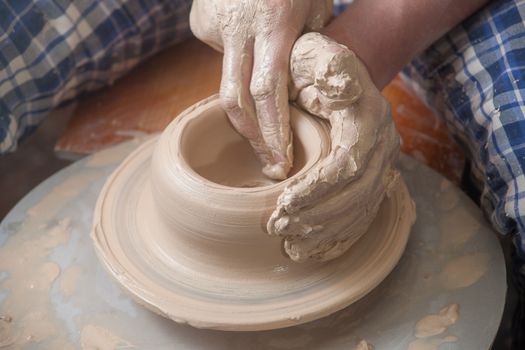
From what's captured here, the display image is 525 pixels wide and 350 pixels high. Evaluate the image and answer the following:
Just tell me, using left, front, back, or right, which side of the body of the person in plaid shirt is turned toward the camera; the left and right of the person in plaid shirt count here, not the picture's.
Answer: front

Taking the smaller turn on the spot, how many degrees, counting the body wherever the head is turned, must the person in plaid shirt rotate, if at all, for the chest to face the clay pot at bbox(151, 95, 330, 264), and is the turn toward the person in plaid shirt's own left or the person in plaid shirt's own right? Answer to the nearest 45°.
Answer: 0° — they already face it

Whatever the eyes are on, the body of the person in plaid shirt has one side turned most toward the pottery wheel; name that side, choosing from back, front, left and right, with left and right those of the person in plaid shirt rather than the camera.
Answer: front

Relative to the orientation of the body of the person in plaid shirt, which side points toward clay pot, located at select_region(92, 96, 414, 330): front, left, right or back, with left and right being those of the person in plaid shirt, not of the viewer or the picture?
front
